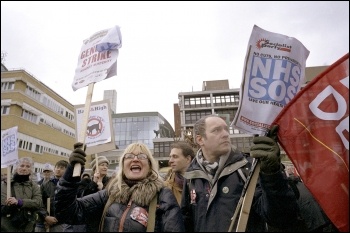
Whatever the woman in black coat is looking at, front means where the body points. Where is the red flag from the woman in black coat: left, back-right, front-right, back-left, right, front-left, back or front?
front-left

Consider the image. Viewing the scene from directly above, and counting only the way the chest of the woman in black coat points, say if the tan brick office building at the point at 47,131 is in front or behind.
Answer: behind

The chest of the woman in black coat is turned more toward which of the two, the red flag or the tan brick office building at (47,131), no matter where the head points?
the red flag

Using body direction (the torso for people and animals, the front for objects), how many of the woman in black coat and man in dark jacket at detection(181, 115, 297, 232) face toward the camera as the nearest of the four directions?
2

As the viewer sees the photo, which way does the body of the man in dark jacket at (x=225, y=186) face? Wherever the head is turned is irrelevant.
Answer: toward the camera

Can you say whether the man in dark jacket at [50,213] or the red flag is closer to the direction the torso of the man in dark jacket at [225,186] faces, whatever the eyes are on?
the red flag

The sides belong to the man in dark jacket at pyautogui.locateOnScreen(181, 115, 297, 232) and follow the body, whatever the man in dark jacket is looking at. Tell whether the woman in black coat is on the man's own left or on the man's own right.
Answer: on the man's own right
